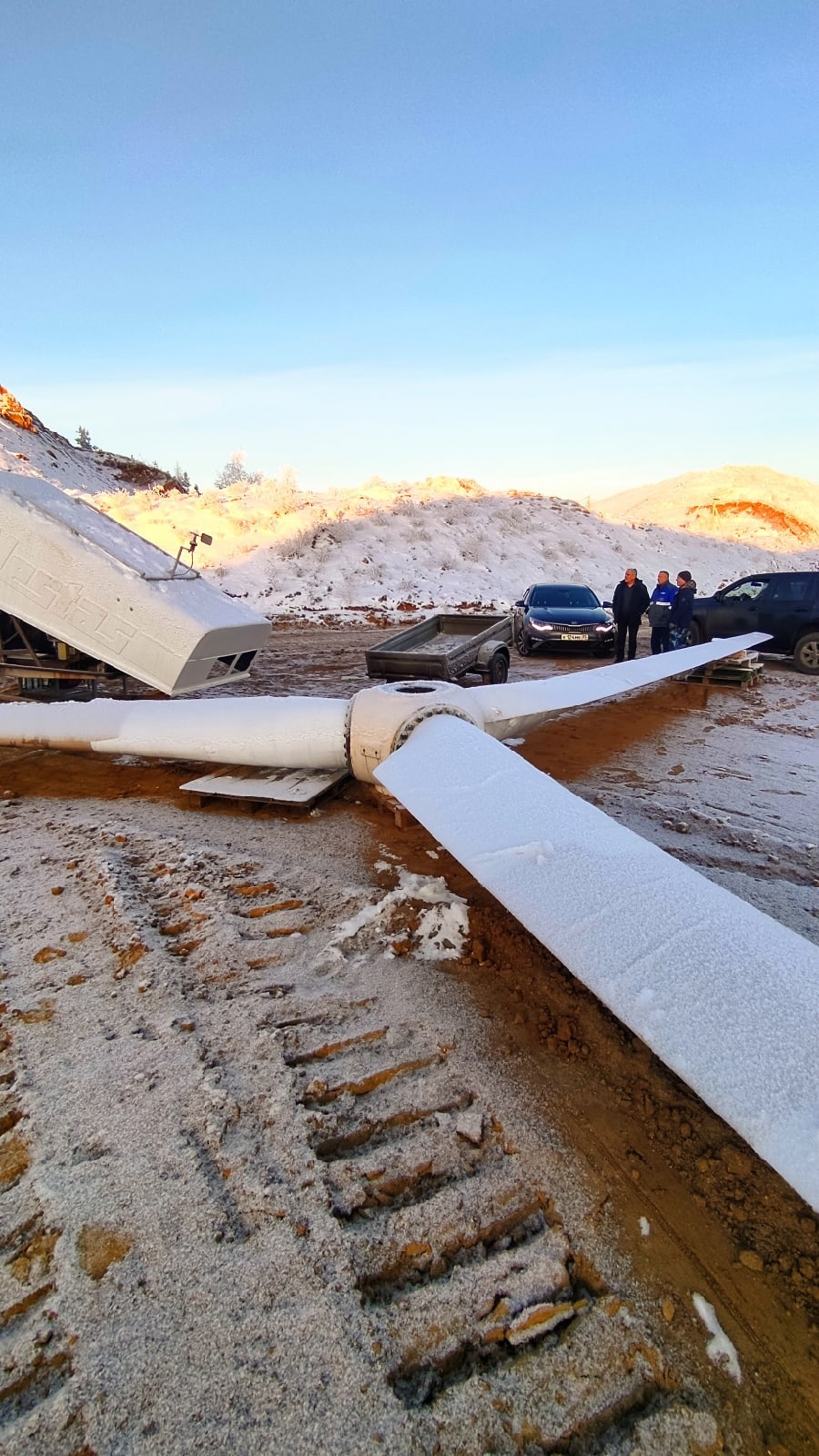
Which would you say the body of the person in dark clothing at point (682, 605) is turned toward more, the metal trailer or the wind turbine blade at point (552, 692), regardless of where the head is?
the metal trailer

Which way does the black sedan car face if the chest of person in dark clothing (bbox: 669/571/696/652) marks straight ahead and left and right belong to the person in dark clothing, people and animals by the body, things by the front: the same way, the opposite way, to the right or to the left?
to the left

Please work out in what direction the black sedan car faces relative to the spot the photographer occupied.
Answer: facing the viewer

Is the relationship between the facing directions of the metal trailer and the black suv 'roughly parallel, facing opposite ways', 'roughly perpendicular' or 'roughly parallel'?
roughly perpendicular

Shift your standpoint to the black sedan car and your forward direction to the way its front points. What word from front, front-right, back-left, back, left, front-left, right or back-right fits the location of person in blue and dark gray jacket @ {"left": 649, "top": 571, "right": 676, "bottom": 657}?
front-left

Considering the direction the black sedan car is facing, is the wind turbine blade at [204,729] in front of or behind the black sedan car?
in front

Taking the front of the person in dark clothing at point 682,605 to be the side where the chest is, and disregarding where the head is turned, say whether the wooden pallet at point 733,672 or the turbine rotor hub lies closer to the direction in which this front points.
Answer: the turbine rotor hub

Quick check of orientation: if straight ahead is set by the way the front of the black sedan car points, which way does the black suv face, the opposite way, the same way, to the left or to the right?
to the right

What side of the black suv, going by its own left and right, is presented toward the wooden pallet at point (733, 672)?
left

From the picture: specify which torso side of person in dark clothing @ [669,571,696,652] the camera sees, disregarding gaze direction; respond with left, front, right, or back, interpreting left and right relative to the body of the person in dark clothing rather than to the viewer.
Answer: left

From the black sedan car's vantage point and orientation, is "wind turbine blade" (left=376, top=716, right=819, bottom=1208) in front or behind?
in front

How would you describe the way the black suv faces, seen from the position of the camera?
facing to the left of the viewer

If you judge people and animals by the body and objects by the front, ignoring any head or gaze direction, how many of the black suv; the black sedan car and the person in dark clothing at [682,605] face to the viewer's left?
2
